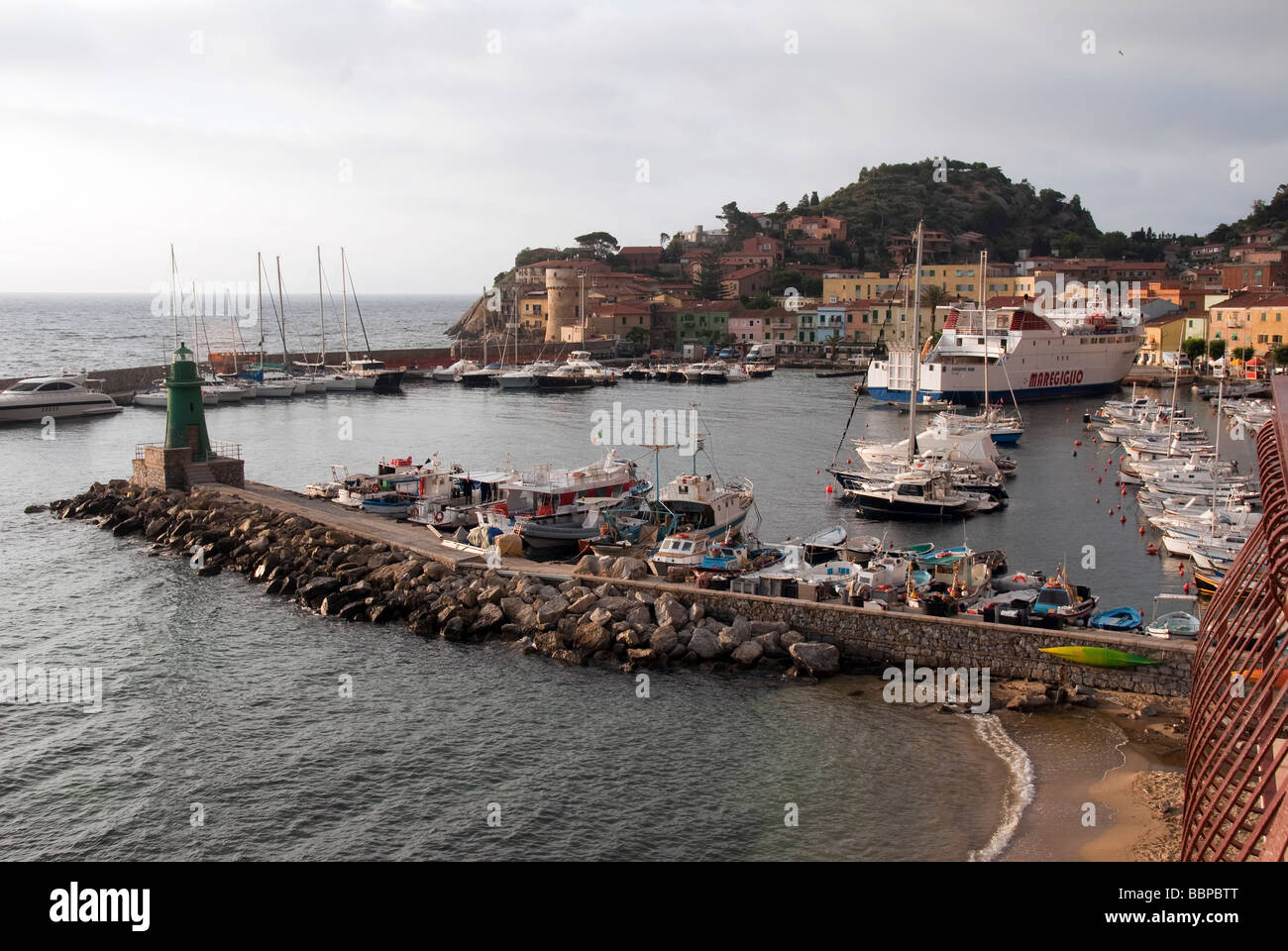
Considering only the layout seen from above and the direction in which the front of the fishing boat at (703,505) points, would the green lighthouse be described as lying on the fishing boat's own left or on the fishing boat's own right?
on the fishing boat's own left

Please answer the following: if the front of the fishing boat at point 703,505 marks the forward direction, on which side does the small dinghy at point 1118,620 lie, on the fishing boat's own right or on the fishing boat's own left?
on the fishing boat's own right

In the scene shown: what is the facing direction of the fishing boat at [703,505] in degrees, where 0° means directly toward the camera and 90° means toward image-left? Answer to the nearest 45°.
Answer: approximately 225°

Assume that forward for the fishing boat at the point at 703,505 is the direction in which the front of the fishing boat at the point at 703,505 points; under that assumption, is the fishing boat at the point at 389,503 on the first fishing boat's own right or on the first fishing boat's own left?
on the first fishing boat's own left

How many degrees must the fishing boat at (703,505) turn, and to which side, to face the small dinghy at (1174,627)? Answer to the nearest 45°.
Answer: approximately 90° to its right

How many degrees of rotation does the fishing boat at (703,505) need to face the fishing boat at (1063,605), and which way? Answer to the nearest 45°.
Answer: approximately 90° to its right

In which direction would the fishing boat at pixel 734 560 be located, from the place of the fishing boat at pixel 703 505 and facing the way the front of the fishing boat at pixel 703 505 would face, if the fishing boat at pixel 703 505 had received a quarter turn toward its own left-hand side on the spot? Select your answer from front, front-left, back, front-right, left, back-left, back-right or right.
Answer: back-left

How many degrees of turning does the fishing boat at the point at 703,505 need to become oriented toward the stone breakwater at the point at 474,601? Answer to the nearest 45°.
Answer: approximately 180°
